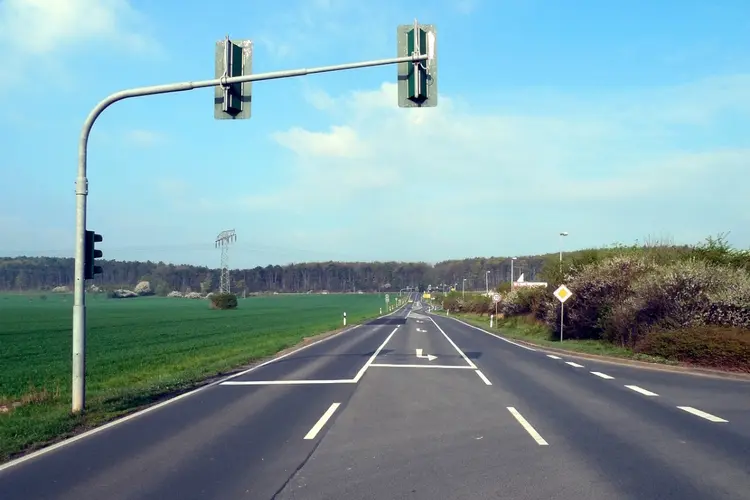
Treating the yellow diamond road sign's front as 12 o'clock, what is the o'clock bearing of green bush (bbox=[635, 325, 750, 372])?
The green bush is roughly at 11 o'clock from the yellow diamond road sign.

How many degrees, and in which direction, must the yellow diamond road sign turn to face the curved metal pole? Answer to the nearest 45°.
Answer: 0° — it already faces it

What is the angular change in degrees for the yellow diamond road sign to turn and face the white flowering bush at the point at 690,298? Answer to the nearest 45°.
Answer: approximately 45° to its left

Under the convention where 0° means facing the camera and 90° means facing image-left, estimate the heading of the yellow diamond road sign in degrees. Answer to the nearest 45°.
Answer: approximately 0°

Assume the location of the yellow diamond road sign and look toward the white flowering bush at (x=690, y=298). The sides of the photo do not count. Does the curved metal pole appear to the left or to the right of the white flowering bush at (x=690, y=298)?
right
